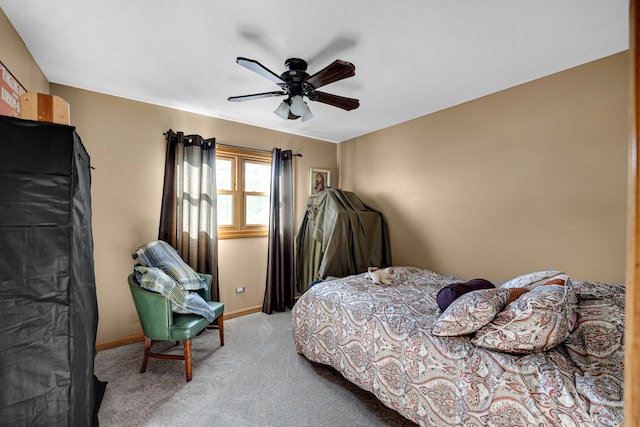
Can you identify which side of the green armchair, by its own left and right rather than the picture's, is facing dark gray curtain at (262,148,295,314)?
left

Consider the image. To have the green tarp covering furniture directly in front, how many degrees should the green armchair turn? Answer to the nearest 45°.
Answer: approximately 45° to its left

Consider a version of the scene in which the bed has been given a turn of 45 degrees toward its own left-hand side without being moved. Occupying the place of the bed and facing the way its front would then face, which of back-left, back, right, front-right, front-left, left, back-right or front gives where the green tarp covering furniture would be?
back-right

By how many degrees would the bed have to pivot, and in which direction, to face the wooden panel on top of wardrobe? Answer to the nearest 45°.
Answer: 0° — it already faces it

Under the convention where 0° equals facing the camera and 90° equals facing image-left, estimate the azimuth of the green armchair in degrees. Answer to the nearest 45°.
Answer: approximately 315°

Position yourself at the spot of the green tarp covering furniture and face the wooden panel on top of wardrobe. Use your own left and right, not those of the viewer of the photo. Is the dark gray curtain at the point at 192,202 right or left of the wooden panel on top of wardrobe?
right

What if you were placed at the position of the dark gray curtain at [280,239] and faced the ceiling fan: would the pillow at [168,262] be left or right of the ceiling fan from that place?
right

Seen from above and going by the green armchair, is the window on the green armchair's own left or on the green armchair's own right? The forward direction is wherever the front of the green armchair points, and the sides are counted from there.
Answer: on the green armchair's own left

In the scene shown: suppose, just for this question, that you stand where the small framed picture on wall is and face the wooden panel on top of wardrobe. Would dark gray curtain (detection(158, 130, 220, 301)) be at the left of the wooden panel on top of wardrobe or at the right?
right

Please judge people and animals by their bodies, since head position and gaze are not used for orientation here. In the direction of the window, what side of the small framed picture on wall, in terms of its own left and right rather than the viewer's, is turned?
right
